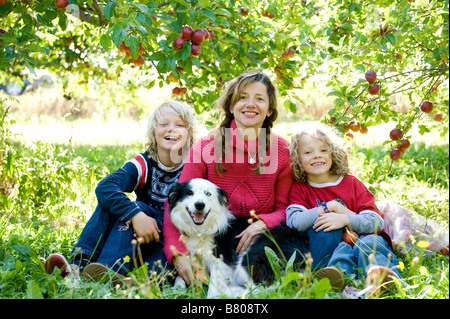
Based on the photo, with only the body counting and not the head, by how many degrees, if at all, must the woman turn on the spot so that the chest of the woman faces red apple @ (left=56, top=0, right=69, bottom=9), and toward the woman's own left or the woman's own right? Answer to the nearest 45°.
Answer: approximately 90° to the woman's own right

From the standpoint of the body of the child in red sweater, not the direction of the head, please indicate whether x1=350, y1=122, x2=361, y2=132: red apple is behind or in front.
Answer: behind

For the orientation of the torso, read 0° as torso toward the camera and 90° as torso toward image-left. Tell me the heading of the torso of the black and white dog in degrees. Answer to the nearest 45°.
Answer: approximately 45°

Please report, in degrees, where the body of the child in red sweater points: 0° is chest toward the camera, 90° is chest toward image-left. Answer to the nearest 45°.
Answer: approximately 0°

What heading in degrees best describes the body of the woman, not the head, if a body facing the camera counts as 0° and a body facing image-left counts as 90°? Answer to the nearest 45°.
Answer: approximately 0°

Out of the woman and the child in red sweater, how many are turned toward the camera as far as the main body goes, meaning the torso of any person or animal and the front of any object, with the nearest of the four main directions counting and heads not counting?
2
